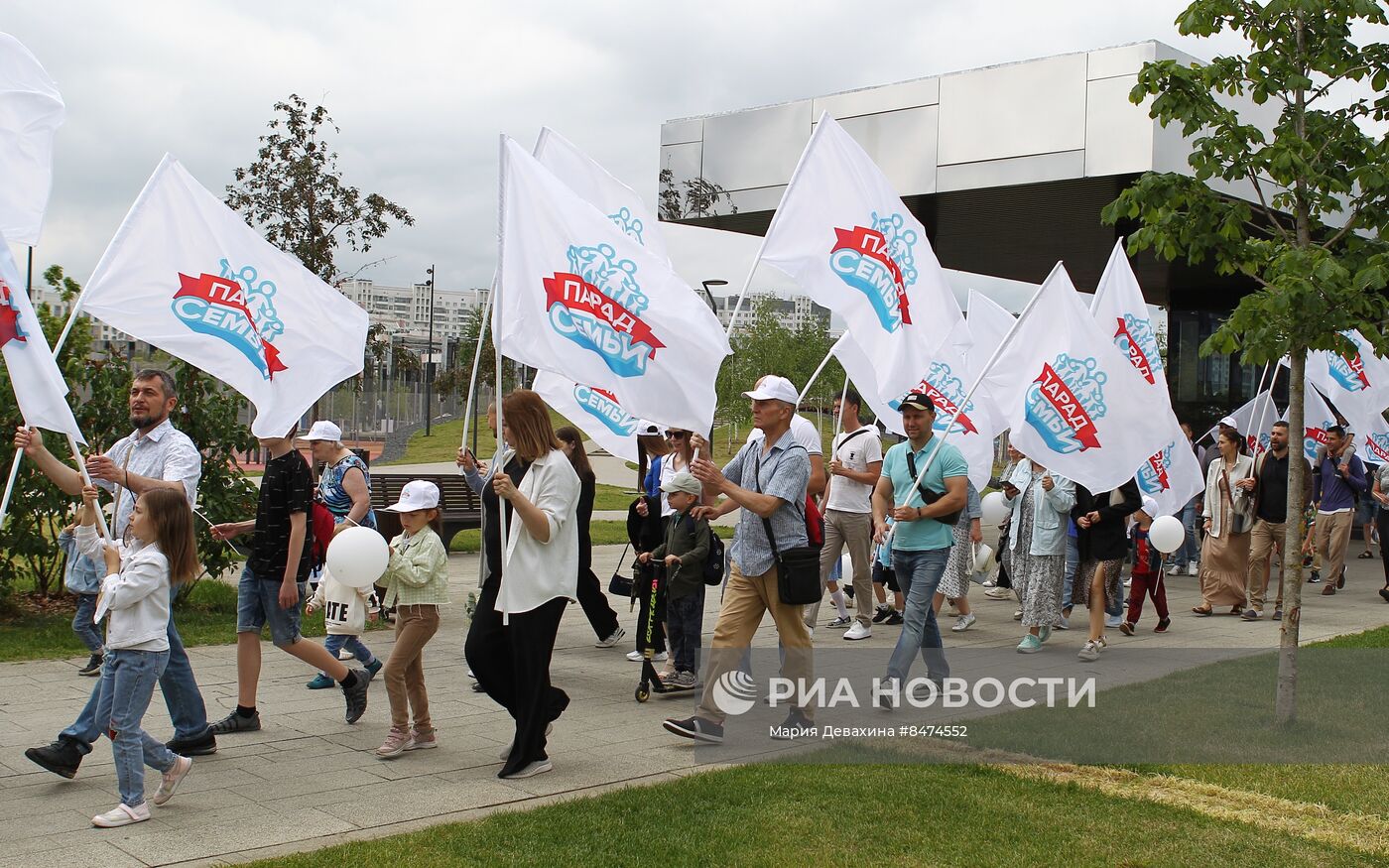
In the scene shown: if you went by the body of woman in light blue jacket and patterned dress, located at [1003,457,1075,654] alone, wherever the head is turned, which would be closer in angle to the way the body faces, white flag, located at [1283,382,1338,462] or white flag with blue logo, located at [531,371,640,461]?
the white flag with blue logo

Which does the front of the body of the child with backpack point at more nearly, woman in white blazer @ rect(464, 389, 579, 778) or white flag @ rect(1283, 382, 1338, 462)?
the woman in white blazer

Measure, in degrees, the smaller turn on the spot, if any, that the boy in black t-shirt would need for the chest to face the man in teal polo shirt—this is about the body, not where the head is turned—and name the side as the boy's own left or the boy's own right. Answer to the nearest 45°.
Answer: approximately 180°

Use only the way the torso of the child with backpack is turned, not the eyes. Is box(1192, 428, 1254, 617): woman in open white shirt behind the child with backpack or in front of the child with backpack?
behind

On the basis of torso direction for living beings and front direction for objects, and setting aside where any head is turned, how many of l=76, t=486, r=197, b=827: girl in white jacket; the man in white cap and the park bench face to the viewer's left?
2

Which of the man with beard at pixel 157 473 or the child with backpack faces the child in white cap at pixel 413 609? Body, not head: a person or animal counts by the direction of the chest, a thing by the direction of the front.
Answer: the child with backpack

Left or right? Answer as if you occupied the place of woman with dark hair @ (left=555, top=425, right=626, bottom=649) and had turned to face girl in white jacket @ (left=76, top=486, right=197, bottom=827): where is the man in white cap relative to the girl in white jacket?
left

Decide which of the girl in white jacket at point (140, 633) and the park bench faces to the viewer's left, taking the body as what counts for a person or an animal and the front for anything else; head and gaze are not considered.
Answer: the girl in white jacket

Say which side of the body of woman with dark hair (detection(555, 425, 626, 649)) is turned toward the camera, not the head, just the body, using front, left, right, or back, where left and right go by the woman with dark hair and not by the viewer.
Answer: left

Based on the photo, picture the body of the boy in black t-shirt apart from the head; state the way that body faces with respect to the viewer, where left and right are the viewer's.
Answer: facing to the left of the viewer

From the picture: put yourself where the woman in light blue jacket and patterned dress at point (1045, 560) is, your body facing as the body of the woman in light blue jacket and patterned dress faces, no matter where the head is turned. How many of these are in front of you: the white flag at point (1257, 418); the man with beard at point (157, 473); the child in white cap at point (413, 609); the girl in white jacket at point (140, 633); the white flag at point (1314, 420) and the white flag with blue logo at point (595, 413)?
4

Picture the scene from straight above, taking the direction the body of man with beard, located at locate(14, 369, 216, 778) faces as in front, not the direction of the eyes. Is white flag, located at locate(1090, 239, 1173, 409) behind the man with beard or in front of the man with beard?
behind
